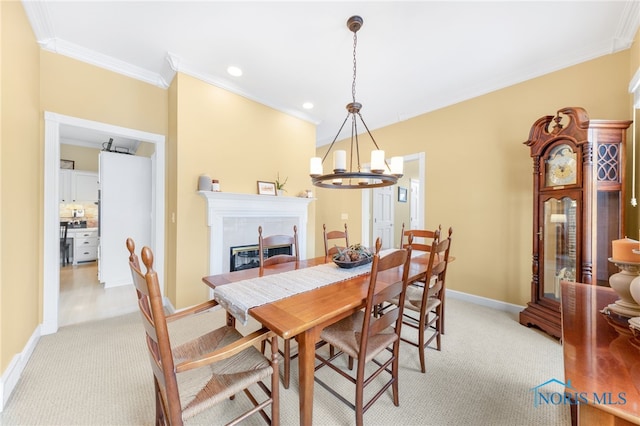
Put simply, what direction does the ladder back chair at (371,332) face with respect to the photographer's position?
facing away from the viewer and to the left of the viewer

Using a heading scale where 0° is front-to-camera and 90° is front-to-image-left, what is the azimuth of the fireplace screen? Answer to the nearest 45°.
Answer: approximately 315°

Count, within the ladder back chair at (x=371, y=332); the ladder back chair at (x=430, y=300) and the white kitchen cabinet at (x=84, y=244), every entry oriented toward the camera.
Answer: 1

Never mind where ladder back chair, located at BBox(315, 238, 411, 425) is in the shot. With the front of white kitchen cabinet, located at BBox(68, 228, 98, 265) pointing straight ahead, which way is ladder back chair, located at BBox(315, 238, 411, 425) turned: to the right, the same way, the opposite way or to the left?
the opposite way

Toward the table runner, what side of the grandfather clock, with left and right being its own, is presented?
front

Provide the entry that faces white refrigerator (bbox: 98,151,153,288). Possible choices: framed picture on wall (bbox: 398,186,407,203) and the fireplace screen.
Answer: the framed picture on wall

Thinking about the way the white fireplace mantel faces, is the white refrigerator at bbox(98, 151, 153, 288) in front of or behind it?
behind

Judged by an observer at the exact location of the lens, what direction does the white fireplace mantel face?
facing the viewer and to the right of the viewer

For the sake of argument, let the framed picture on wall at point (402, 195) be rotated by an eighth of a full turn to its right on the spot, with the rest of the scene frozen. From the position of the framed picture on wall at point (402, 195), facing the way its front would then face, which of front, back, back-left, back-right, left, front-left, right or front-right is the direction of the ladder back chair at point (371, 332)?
left

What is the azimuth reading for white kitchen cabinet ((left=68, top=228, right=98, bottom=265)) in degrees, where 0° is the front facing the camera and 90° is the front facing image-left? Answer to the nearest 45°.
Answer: approximately 0°

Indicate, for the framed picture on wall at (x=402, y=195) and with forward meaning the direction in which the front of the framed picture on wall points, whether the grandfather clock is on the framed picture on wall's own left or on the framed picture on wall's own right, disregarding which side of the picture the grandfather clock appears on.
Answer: on the framed picture on wall's own left

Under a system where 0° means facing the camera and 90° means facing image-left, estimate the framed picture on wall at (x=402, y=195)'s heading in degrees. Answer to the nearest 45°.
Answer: approximately 45°

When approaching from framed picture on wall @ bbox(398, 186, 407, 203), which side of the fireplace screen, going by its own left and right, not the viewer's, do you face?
left

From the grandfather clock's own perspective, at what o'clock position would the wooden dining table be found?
The wooden dining table is roughly at 11 o'clock from the grandfather clock.
